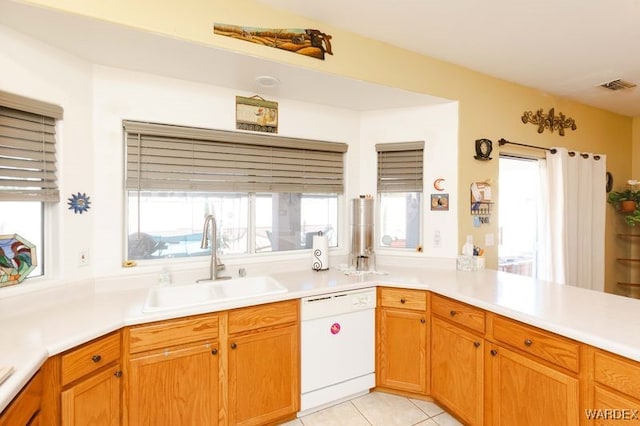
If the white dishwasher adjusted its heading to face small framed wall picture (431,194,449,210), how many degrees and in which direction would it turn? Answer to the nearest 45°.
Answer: approximately 90° to its left

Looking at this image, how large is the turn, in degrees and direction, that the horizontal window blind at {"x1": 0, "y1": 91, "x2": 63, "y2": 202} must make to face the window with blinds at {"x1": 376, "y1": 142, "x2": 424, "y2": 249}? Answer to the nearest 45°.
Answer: approximately 45° to its left

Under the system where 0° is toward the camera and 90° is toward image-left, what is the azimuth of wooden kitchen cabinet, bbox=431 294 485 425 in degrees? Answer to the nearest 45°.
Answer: approximately 45°

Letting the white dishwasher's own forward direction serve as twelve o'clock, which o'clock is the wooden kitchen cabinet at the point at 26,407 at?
The wooden kitchen cabinet is roughly at 3 o'clock from the white dishwasher.

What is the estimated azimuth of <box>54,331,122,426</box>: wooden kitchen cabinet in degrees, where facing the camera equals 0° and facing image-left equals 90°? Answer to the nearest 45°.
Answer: approximately 315°

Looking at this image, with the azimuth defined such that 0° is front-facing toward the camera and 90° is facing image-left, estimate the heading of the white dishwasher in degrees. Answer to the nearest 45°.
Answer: approximately 315°

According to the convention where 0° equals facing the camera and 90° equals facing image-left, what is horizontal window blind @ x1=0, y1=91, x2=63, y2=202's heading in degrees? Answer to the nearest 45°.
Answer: approximately 315°

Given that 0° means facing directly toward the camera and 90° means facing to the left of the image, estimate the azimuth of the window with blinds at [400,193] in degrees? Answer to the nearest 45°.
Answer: approximately 0°

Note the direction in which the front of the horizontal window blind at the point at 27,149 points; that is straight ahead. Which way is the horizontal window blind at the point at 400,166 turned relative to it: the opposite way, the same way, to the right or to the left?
to the right

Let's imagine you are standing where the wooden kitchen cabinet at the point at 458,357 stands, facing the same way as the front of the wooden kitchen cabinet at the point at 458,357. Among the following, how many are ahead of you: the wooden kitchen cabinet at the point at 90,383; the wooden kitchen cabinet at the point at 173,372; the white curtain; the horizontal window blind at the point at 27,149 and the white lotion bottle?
3
